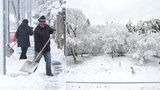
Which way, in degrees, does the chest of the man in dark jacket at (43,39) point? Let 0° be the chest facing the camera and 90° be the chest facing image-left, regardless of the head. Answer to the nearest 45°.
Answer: approximately 0°

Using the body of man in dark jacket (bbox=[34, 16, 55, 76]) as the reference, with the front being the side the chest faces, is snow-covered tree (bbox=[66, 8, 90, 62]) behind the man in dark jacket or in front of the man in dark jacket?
behind

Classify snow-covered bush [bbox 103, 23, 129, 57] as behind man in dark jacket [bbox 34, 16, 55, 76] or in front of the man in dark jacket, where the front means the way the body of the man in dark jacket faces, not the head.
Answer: behind
